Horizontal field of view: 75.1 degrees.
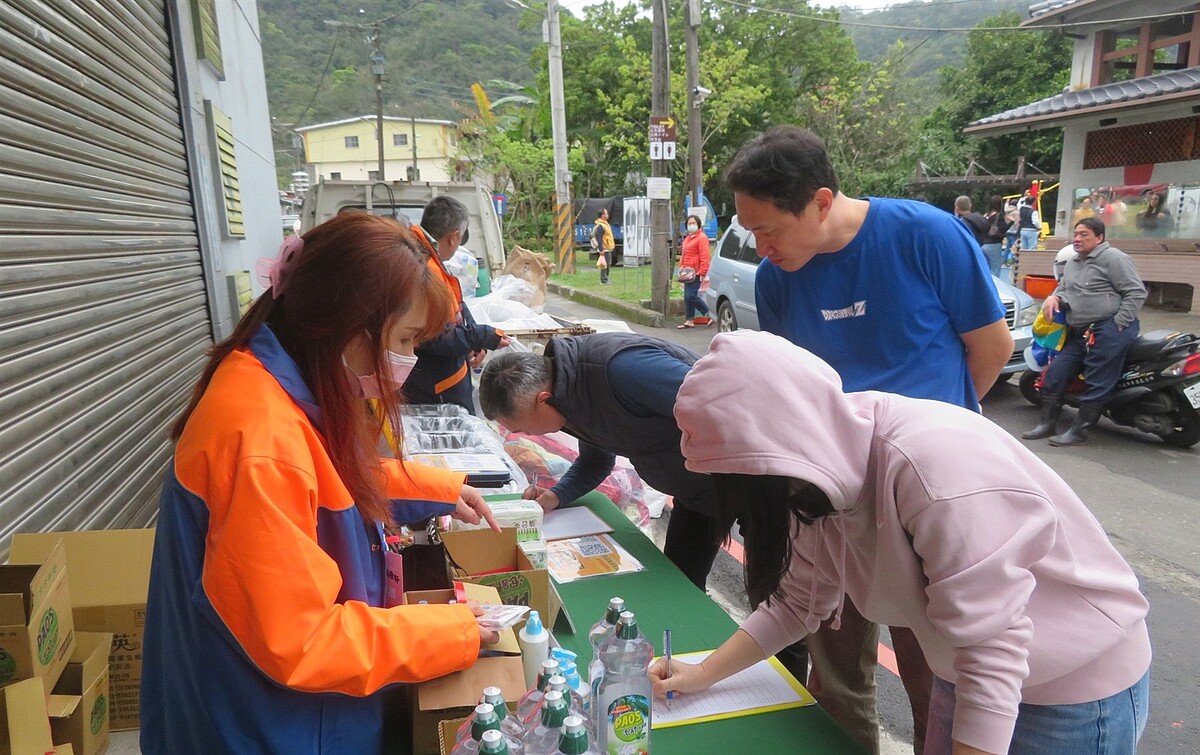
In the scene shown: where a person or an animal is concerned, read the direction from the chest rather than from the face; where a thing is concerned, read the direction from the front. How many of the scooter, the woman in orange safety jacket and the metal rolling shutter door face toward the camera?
0

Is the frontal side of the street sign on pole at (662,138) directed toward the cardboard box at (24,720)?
yes

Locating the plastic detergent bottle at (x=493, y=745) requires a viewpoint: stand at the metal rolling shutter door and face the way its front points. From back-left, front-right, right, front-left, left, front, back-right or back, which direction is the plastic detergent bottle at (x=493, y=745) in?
right

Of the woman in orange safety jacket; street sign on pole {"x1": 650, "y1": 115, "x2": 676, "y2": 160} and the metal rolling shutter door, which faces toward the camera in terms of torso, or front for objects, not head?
the street sign on pole

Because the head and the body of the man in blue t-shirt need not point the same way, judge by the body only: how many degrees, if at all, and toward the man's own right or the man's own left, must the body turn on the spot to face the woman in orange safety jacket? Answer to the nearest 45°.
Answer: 0° — they already face them

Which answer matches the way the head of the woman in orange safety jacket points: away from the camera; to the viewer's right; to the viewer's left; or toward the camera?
to the viewer's right

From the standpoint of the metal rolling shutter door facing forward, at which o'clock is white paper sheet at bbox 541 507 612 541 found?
The white paper sheet is roughly at 1 o'clock from the metal rolling shutter door.

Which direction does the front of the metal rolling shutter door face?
to the viewer's right

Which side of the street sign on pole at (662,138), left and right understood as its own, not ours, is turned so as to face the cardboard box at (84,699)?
front

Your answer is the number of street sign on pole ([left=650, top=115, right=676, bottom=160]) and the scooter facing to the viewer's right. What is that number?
0

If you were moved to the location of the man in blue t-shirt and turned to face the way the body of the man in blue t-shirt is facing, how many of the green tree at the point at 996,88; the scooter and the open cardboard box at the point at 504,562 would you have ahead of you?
1

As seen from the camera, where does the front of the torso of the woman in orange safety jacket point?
to the viewer's right

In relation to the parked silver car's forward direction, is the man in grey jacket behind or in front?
in front

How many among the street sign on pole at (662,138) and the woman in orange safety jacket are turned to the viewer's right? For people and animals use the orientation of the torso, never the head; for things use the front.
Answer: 1

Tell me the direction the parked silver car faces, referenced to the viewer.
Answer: facing the viewer and to the right of the viewer

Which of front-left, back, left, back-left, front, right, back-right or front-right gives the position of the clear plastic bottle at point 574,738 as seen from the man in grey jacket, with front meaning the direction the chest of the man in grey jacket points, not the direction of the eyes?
front-left
